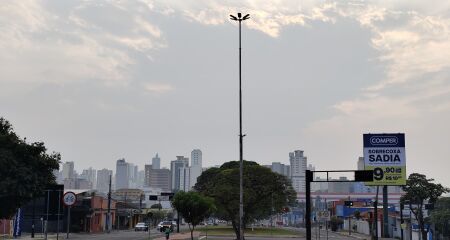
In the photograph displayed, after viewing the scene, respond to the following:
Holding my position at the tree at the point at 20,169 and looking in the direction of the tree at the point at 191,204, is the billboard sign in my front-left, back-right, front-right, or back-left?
front-right

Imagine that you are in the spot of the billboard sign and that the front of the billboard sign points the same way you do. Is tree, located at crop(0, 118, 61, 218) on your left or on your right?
on your right

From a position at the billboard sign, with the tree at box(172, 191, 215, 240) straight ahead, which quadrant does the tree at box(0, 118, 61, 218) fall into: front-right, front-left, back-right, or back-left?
front-left

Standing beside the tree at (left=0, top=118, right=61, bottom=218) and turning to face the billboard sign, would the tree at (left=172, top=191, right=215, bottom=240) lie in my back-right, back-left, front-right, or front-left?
front-left

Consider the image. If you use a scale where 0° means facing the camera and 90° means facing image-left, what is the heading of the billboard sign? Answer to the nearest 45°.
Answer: approximately 0°

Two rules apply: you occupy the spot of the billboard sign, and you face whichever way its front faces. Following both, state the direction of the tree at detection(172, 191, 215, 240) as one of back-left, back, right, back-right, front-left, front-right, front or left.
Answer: right
